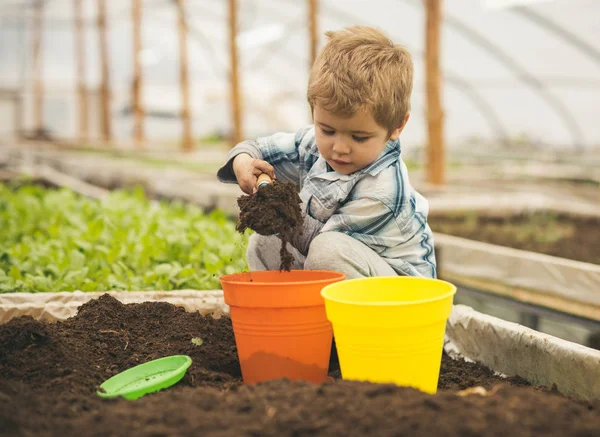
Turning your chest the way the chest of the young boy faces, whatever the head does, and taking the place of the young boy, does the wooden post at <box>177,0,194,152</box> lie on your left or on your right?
on your right

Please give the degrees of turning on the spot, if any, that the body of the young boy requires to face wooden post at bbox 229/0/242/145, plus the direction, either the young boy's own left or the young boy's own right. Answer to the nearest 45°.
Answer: approximately 135° to the young boy's own right

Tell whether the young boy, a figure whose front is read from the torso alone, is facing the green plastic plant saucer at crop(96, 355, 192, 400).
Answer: yes

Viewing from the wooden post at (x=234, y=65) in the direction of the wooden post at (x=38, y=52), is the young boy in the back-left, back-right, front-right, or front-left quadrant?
back-left

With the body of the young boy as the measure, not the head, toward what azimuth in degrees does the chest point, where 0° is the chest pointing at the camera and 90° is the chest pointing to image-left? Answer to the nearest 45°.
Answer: approximately 45°

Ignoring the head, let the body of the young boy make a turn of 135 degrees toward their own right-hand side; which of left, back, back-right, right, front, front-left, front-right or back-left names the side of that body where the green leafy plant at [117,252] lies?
front-left

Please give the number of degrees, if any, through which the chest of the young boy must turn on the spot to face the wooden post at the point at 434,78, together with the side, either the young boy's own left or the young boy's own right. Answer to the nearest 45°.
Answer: approximately 135° to the young boy's own right
